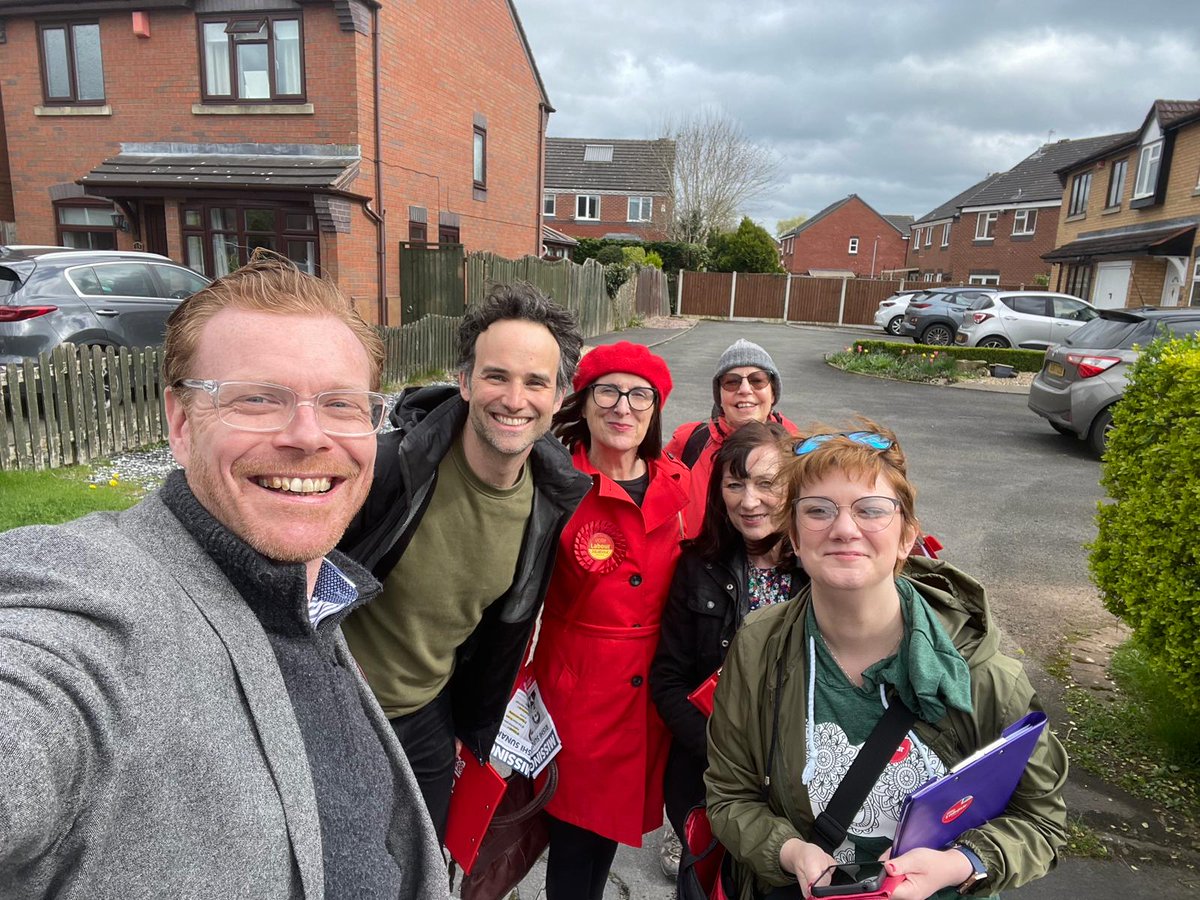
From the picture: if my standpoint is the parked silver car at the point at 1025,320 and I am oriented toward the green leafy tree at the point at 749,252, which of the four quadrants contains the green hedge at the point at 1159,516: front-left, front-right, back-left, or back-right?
back-left

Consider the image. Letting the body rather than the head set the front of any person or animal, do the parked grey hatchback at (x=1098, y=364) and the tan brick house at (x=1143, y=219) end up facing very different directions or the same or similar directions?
very different directions

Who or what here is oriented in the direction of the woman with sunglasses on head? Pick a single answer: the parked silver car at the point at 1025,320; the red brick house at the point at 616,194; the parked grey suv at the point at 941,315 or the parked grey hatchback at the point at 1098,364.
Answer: the red brick house

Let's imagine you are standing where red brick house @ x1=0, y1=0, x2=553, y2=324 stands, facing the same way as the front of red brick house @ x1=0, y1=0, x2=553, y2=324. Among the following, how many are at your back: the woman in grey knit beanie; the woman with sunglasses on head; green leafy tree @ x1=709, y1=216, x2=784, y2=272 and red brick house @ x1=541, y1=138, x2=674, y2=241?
2

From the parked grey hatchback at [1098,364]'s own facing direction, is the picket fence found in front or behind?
behind

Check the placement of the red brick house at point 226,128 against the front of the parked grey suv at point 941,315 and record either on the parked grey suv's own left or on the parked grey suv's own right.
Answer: on the parked grey suv's own right

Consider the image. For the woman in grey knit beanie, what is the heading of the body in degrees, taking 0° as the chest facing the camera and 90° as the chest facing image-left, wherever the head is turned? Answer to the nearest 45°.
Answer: approximately 0°

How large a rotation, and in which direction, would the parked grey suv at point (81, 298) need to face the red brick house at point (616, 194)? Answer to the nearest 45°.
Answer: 0° — it already faces it

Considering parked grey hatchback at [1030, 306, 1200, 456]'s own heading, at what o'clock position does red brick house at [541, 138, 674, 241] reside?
The red brick house is roughly at 9 o'clock from the parked grey hatchback.

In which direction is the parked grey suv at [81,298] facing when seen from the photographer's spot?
facing away from the viewer and to the right of the viewer
